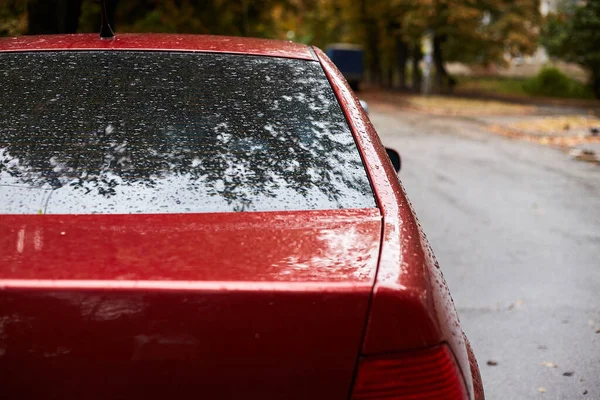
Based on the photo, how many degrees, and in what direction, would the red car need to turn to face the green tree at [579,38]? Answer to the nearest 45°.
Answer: approximately 45° to its right

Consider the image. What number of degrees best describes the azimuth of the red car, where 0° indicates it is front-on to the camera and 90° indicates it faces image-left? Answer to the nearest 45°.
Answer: approximately 180°

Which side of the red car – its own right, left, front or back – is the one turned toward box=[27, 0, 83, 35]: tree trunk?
front
